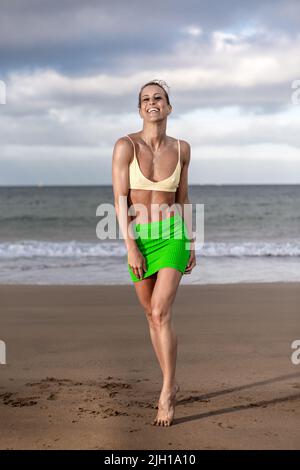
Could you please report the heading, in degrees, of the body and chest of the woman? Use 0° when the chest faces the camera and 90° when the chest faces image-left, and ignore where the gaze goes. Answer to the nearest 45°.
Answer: approximately 0°
